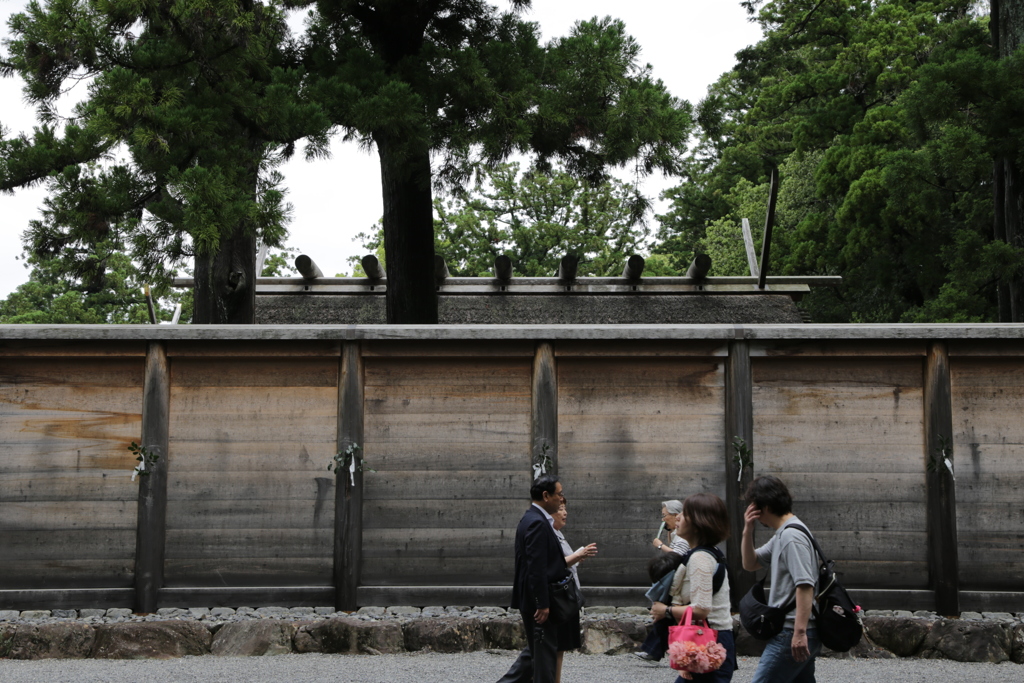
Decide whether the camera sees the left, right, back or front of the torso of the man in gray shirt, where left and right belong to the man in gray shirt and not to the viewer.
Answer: left

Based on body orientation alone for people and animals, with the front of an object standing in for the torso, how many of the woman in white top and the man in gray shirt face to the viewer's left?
2

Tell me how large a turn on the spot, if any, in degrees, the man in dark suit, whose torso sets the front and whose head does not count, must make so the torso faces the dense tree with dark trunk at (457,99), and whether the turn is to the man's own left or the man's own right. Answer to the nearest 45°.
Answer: approximately 90° to the man's own left

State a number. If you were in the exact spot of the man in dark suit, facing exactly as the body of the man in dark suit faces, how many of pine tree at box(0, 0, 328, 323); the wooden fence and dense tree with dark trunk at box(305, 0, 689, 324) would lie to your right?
0

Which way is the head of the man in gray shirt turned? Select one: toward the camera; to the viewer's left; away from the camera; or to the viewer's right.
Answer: to the viewer's left

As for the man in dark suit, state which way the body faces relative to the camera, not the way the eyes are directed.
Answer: to the viewer's right

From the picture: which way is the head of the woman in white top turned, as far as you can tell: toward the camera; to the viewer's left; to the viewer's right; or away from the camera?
to the viewer's left

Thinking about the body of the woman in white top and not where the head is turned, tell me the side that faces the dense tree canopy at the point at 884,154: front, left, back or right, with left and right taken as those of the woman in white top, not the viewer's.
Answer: right

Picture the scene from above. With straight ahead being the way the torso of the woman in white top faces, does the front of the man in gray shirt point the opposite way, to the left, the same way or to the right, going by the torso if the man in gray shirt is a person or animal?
the same way

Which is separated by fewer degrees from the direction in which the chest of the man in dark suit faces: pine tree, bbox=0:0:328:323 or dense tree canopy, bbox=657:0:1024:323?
the dense tree canopy

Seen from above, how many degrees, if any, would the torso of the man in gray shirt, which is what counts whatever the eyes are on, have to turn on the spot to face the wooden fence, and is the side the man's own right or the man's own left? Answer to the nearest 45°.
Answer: approximately 45° to the man's own right

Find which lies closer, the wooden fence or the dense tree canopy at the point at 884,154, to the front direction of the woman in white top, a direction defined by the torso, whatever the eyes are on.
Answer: the wooden fence

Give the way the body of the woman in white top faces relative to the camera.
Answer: to the viewer's left
